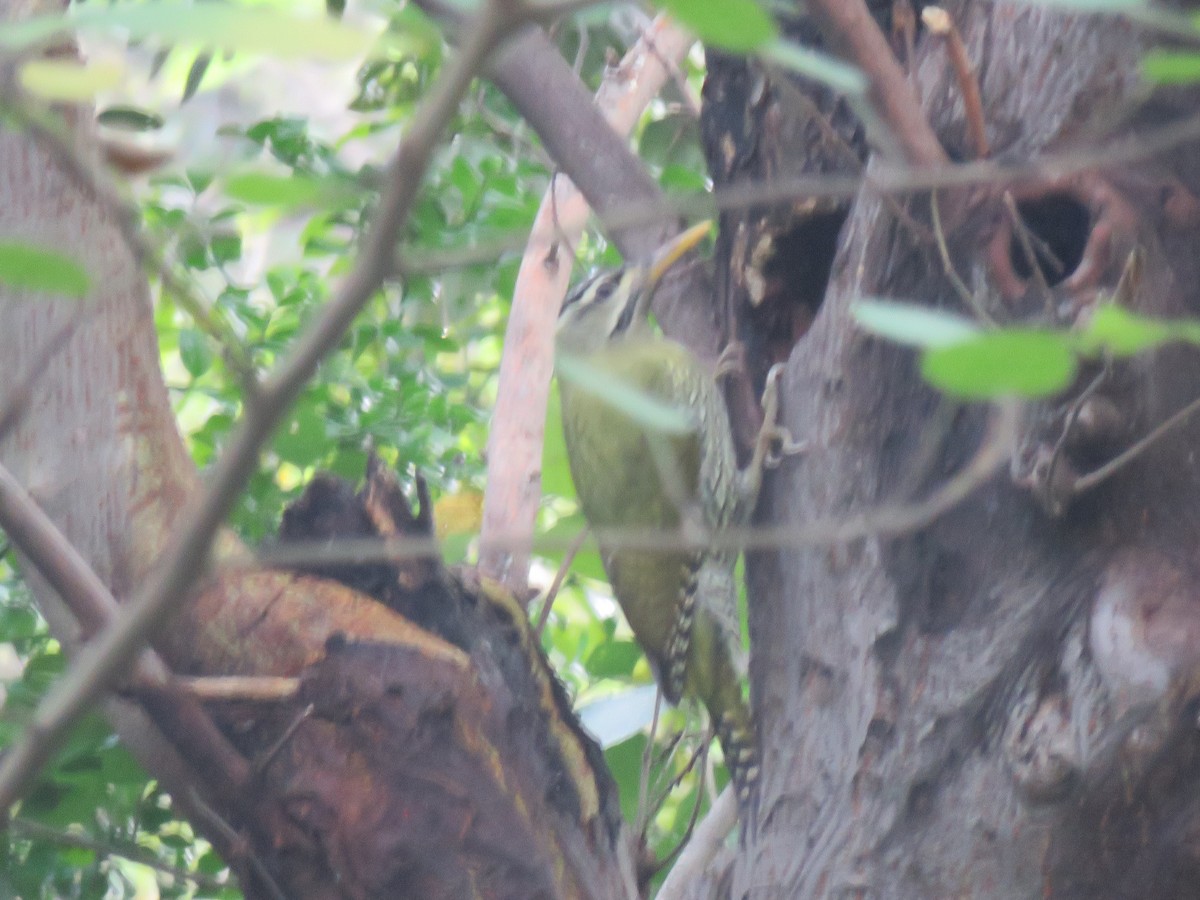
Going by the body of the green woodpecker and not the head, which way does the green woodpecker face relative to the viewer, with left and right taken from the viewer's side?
facing to the right of the viewer

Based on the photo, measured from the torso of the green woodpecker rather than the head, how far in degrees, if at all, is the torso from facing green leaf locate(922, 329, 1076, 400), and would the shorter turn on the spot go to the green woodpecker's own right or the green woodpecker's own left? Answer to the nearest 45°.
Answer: approximately 90° to the green woodpecker's own right

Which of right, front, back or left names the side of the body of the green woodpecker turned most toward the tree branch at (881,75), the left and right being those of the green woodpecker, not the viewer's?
front

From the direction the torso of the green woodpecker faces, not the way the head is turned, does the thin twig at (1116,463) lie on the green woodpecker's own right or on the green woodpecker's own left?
on the green woodpecker's own right

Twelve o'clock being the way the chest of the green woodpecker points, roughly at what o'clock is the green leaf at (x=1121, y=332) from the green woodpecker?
The green leaf is roughly at 3 o'clock from the green woodpecker.

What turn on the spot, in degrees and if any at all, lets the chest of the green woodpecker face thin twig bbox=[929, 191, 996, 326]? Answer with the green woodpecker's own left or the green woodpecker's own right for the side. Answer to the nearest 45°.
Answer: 0° — it already faces it

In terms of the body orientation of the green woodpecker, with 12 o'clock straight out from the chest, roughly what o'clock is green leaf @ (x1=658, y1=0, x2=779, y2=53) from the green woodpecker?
The green leaf is roughly at 3 o'clock from the green woodpecker.
